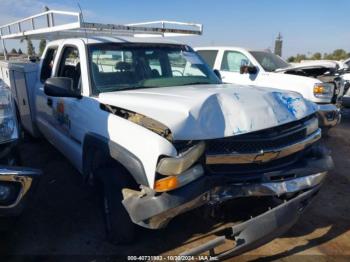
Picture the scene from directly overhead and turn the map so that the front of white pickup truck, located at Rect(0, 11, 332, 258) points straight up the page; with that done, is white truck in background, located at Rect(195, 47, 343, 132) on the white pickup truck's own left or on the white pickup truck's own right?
on the white pickup truck's own left

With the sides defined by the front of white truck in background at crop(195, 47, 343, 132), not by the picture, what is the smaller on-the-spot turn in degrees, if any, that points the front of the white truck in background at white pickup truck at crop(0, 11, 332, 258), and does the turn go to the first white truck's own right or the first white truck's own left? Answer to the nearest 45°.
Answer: approximately 45° to the first white truck's own right

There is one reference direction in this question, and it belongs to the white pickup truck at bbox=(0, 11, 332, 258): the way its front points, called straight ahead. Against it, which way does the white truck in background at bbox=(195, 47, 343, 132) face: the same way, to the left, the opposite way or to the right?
the same way

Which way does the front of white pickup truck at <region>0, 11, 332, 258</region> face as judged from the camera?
facing the viewer and to the right of the viewer

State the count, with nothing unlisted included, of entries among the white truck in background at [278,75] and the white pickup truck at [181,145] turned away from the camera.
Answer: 0

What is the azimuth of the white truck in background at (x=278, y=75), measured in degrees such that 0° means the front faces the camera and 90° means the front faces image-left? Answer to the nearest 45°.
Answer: approximately 315°
